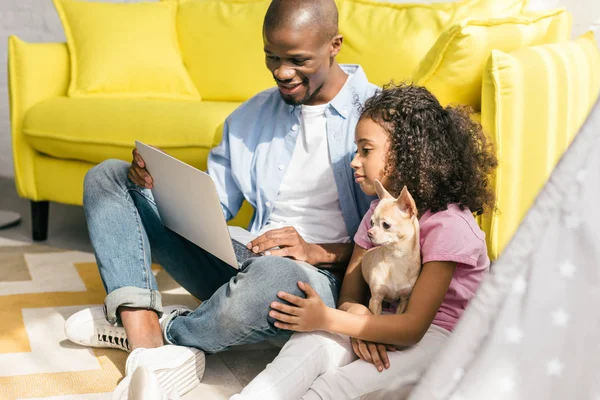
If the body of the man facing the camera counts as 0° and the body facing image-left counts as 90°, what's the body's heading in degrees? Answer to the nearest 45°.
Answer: approximately 45°

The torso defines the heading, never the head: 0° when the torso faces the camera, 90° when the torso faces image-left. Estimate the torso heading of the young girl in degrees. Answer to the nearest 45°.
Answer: approximately 45°

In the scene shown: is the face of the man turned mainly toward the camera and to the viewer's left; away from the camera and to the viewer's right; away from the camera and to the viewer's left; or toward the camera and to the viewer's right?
toward the camera and to the viewer's left

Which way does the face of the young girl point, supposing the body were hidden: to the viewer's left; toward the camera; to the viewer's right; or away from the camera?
to the viewer's left

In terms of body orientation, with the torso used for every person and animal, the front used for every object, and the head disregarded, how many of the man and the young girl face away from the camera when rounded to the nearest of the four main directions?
0
